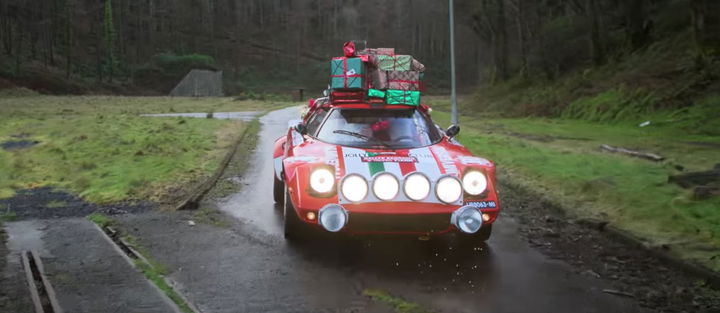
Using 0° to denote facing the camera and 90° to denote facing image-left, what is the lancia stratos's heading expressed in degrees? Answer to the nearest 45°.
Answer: approximately 0°

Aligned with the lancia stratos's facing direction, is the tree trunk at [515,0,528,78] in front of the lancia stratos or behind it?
behind

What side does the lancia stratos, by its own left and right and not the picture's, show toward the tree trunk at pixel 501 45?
back

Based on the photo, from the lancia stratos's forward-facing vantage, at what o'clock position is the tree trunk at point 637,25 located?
The tree trunk is roughly at 7 o'clock from the lancia stratos.

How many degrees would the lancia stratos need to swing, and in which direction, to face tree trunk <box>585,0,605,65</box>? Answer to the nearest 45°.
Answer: approximately 180°

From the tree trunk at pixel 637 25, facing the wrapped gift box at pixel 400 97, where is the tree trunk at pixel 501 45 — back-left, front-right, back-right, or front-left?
back-right
